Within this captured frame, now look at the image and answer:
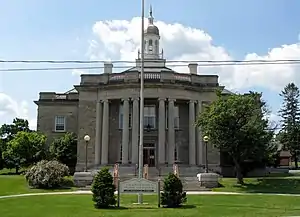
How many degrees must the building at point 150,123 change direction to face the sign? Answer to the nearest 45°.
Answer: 0° — it already faces it

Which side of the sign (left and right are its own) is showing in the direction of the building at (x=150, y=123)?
back

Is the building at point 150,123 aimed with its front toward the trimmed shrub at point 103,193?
yes

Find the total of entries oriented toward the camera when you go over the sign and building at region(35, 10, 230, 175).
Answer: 2

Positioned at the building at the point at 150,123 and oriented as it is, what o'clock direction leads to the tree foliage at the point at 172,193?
The tree foliage is roughly at 12 o'clock from the building.

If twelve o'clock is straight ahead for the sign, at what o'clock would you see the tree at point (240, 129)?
The tree is roughly at 7 o'clock from the sign.

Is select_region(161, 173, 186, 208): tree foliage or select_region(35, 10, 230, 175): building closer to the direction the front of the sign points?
the tree foliage

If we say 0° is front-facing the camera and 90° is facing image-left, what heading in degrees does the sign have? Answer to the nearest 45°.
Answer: approximately 0°

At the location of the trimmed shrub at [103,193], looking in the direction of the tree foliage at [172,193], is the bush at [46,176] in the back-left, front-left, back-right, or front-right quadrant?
back-left

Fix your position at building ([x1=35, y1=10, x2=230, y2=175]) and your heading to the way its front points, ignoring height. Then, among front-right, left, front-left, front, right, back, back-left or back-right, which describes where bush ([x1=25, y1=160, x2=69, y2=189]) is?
front-right

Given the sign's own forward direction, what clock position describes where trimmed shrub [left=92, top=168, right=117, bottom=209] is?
The trimmed shrub is roughly at 2 o'clock from the sign.

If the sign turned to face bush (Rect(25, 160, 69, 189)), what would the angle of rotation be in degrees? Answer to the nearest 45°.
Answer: approximately 135° to its right
